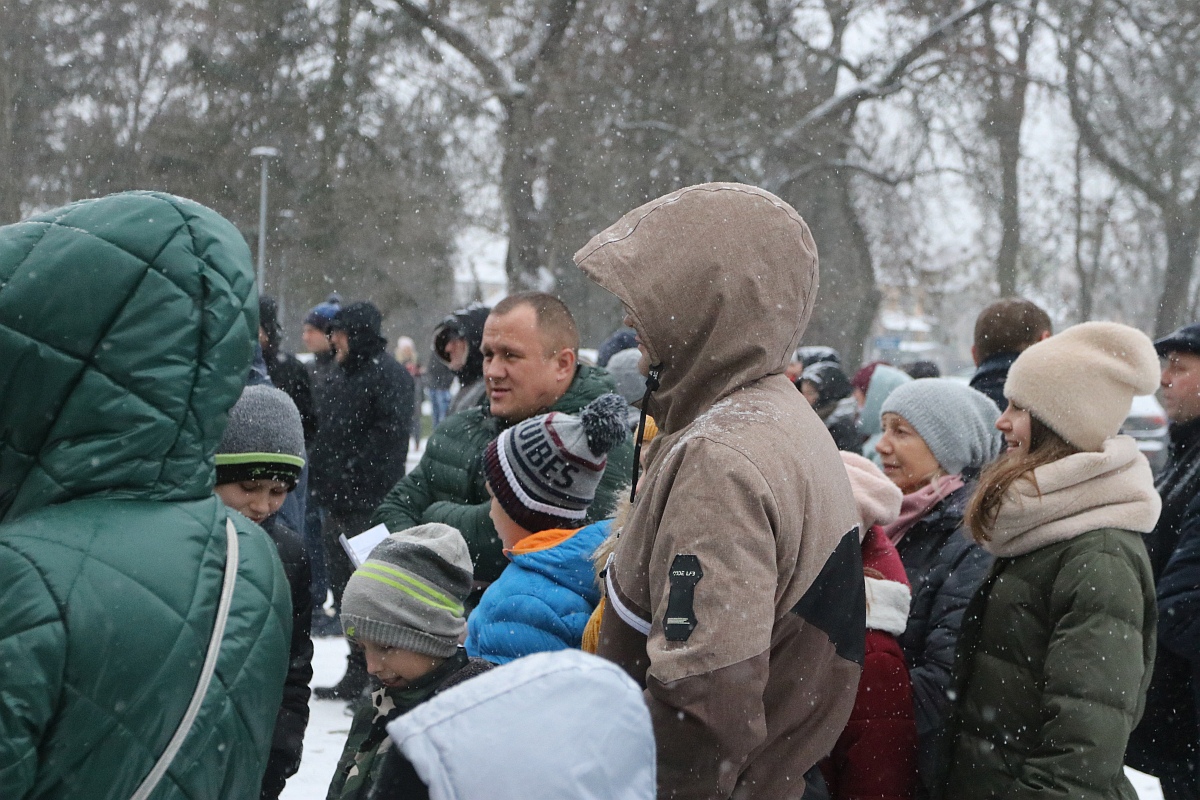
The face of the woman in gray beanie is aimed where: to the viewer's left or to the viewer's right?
to the viewer's left

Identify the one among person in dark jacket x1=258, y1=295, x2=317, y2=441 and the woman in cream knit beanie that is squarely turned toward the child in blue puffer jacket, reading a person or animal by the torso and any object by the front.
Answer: the woman in cream knit beanie

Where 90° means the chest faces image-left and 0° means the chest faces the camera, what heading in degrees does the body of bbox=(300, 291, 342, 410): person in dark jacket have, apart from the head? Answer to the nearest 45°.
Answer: approximately 90°

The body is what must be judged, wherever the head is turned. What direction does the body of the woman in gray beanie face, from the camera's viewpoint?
to the viewer's left

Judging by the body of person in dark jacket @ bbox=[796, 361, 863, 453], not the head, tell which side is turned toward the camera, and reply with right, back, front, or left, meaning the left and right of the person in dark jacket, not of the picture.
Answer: left

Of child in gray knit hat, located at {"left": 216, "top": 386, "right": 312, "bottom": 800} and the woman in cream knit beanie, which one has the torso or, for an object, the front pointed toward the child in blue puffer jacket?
the woman in cream knit beanie

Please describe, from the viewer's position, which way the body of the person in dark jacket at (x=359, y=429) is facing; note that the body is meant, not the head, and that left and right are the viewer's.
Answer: facing to the left of the viewer

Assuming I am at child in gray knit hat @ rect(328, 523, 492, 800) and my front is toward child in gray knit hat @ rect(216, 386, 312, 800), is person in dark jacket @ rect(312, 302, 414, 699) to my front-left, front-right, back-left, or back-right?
front-right

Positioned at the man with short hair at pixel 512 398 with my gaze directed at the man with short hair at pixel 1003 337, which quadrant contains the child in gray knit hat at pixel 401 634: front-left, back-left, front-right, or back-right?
back-right

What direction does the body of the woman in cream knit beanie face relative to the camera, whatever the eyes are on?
to the viewer's left

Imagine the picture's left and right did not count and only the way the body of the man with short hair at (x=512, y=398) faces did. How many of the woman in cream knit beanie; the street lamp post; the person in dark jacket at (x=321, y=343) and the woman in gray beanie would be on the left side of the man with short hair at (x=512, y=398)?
2
